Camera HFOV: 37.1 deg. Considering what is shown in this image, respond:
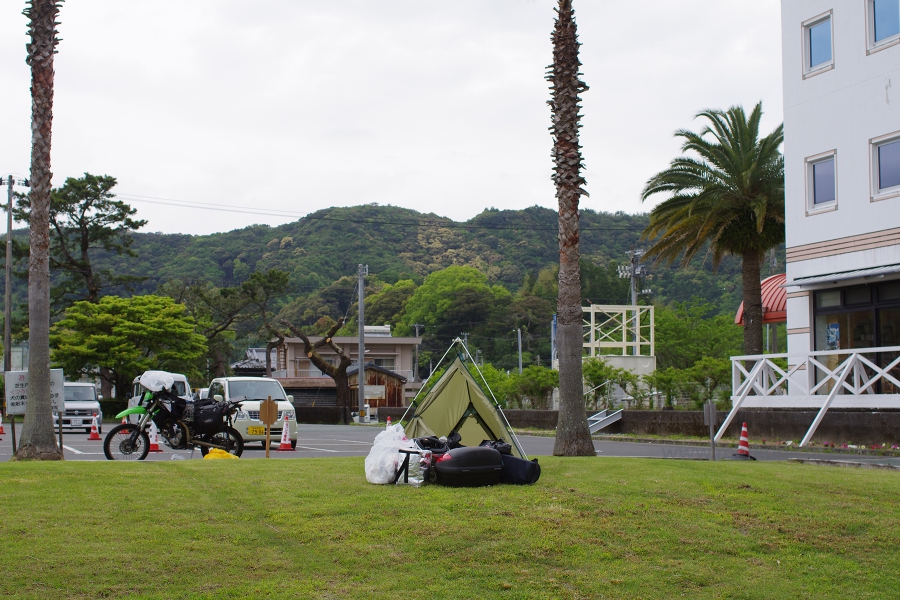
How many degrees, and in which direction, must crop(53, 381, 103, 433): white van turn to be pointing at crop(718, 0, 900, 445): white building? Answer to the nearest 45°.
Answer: approximately 45° to its left

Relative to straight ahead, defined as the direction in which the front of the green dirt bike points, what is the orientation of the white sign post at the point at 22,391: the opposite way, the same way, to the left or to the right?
to the left

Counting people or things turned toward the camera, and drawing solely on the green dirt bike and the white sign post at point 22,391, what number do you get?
1

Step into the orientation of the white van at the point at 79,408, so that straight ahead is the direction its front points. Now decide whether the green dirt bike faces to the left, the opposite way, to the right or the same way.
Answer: to the right

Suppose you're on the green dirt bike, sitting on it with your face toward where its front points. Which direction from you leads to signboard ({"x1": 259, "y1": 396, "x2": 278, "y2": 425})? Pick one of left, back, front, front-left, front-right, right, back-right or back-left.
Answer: back-left

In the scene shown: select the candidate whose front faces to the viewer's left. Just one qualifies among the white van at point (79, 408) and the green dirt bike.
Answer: the green dirt bike

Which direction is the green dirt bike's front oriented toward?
to the viewer's left
